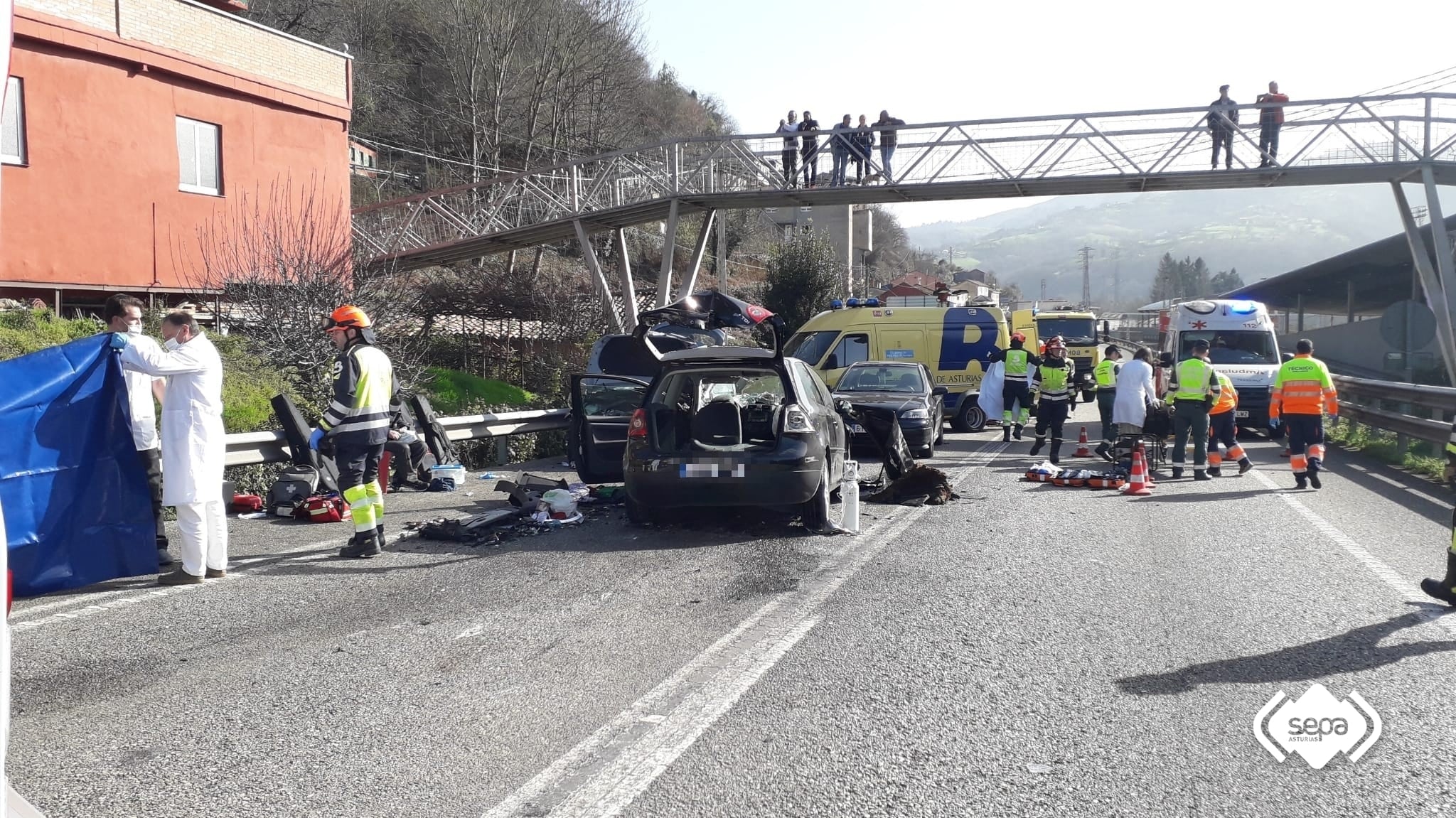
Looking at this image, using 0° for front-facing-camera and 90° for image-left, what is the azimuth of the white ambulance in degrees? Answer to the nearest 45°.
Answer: approximately 0°

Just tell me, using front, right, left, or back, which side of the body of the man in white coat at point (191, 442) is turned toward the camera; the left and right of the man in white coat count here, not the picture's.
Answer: left

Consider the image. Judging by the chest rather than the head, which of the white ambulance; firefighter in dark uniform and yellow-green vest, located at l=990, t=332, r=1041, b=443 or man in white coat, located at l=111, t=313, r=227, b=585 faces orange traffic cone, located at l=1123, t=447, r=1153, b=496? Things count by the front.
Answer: the white ambulance

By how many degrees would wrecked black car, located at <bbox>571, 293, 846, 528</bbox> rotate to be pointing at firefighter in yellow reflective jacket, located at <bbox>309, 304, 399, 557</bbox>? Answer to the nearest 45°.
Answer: approximately 90° to its left

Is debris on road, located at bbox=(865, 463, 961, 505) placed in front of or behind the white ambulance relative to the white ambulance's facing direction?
in front

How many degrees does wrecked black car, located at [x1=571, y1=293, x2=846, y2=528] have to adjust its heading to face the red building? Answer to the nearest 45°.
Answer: approximately 45° to its left

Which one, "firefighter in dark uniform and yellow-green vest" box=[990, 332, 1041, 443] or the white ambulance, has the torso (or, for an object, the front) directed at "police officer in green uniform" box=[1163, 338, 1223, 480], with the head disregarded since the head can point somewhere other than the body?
the white ambulance

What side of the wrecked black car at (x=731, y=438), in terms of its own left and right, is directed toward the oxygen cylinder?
right

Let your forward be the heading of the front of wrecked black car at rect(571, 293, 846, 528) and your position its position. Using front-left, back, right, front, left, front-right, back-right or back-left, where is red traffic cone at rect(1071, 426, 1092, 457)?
front-right

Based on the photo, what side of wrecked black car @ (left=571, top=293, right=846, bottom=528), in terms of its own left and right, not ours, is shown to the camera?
back

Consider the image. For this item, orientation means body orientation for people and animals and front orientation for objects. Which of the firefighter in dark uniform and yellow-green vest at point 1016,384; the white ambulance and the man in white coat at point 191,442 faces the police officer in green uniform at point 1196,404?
the white ambulance

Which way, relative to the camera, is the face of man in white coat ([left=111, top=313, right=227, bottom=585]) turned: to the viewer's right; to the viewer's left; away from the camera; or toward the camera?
to the viewer's left
